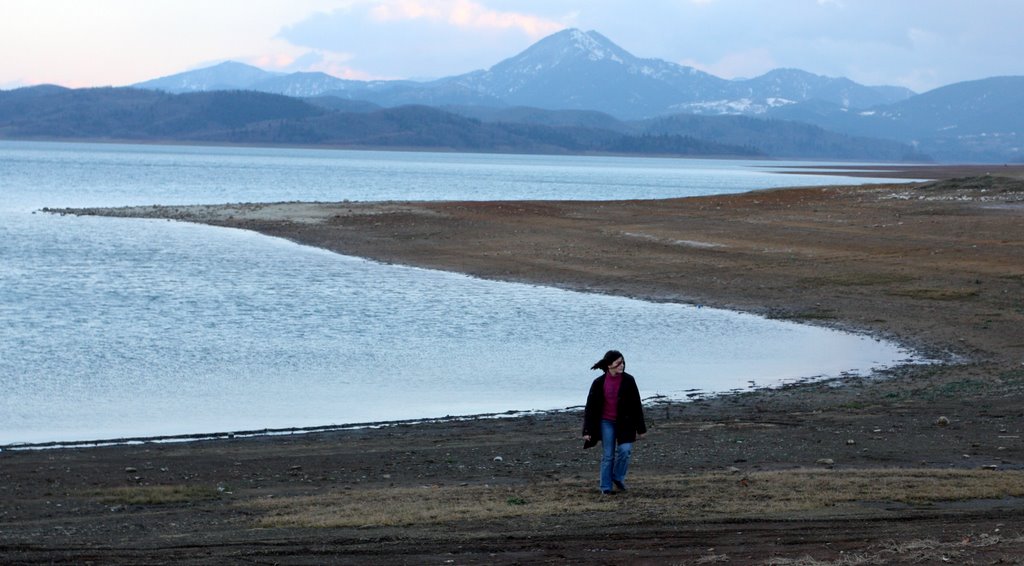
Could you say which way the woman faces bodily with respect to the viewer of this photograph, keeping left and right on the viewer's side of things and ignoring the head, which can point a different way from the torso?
facing the viewer
